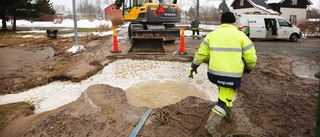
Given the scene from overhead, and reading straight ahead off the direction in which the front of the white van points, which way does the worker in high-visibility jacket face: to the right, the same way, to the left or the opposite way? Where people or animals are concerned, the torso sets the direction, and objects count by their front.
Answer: to the left

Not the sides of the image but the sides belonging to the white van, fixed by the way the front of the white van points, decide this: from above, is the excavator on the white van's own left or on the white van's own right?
on the white van's own right

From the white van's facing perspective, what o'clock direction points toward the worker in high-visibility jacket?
The worker in high-visibility jacket is roughly at 3 o'clock from the white van.

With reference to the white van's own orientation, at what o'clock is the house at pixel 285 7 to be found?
The house is roughly at 9 o'clock from the white van.

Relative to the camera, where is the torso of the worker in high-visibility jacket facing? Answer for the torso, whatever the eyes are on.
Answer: away from the camera

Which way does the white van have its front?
to the viewer's right

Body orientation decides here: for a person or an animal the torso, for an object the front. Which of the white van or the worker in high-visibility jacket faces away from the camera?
the worker in high-visibility jacket

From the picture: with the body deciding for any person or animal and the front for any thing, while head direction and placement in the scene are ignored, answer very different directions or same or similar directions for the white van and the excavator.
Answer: very different directions
